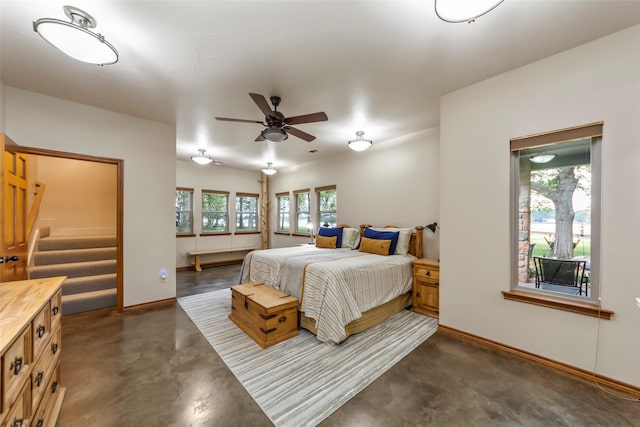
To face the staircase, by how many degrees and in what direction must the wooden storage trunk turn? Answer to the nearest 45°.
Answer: approximately 90° to its right

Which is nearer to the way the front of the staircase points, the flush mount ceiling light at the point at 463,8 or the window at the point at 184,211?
the flush mount ceiling light

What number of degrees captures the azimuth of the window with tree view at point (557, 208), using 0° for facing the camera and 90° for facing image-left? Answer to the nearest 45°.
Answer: approximately 45°

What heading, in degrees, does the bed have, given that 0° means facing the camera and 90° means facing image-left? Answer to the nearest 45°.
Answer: approximately 45°

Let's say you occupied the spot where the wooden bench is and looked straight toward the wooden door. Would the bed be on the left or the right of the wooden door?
left
